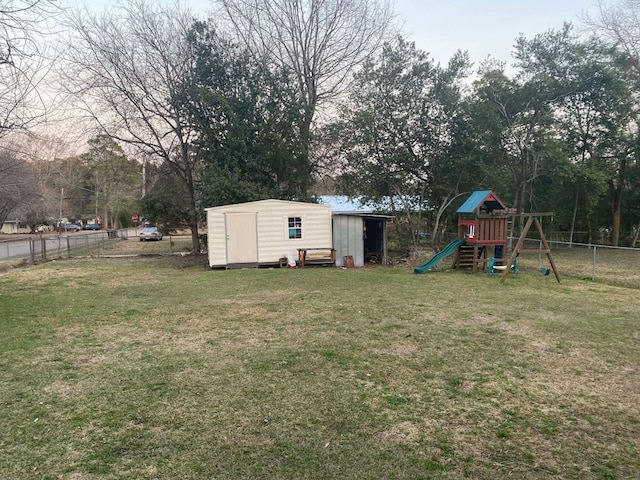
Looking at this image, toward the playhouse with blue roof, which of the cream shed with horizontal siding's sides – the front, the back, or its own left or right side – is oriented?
left

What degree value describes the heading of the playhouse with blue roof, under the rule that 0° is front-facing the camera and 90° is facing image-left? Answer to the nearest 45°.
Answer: approximately 45°

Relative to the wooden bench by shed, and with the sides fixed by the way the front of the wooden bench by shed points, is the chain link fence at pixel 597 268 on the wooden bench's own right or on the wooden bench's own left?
on the wooden bench's own left

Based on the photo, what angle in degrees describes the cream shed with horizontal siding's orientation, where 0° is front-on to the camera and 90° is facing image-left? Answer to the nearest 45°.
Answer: approximately 0°

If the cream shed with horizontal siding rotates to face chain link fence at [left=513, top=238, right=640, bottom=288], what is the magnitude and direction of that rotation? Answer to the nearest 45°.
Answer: approximately 90° to its left

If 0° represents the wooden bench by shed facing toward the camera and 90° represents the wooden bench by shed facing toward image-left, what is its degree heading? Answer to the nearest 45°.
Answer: approximately 0°
